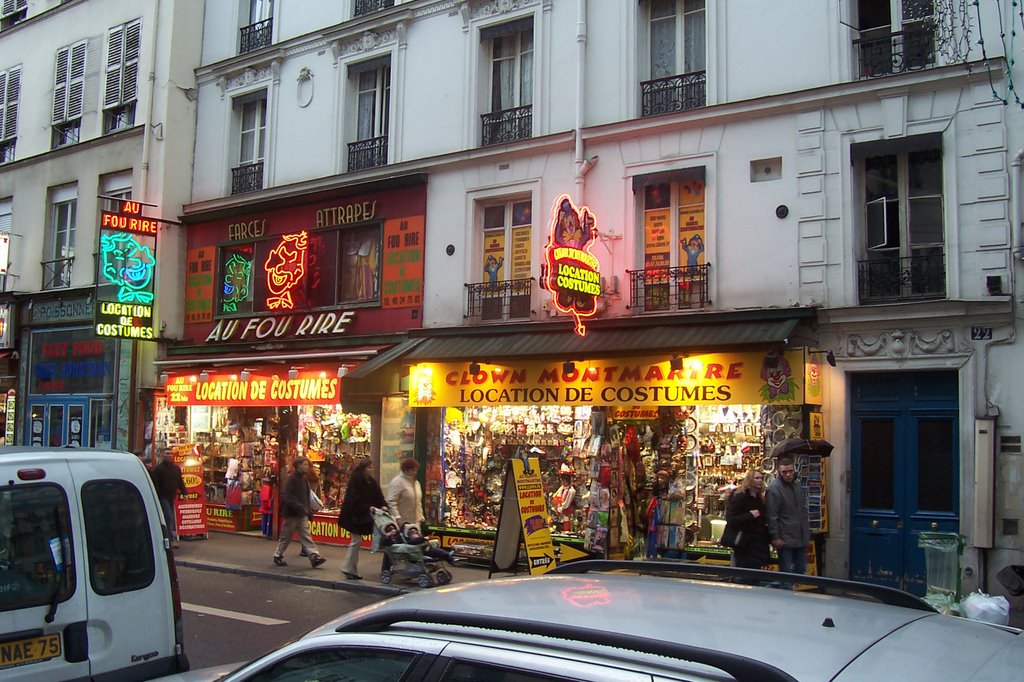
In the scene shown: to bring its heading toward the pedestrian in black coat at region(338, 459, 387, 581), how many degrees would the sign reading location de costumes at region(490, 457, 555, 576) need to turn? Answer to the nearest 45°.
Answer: approximately 180°

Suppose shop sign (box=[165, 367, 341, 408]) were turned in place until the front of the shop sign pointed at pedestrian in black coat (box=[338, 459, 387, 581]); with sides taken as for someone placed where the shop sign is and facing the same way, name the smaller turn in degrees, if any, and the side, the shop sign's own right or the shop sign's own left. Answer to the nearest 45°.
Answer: approximately 45° to the shop sign's own left

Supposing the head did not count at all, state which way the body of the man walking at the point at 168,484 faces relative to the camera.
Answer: away from the camera

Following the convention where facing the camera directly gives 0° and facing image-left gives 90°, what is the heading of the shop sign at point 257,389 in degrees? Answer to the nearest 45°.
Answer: approximately 45°

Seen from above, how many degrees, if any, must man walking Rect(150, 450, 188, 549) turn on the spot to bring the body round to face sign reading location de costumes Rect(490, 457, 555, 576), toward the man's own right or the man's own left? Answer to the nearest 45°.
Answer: approximately 135° to the man's own right

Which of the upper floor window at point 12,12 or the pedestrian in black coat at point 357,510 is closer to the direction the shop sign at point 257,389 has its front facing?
the pedestrian in black coat
